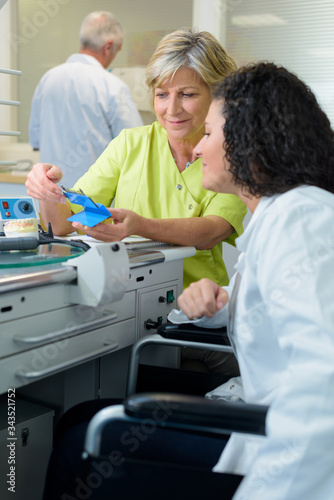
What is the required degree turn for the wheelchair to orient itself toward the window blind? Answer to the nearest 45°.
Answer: approximately 90° to its right

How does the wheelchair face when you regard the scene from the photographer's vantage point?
facing to the left of the viewer

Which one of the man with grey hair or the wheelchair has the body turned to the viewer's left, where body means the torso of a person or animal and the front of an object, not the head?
the wheelchair

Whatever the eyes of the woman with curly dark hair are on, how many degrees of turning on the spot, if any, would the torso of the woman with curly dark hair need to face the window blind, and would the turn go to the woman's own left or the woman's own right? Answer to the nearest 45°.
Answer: approximately 90° to the woman's own right

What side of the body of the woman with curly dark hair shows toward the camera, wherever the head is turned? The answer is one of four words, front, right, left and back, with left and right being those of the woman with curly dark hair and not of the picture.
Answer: left

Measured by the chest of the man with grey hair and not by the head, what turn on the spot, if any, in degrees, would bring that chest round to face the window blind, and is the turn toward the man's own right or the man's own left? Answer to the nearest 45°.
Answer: approximately 45° to the man's own right

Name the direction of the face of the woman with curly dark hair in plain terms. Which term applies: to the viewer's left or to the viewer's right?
to the viewer's left

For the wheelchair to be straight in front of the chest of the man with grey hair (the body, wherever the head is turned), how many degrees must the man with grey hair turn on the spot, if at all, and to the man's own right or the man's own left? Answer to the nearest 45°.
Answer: approximately 135° to the man's own right

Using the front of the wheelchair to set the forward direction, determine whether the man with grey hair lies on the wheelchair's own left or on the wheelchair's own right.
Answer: on the wheelchair's own right
